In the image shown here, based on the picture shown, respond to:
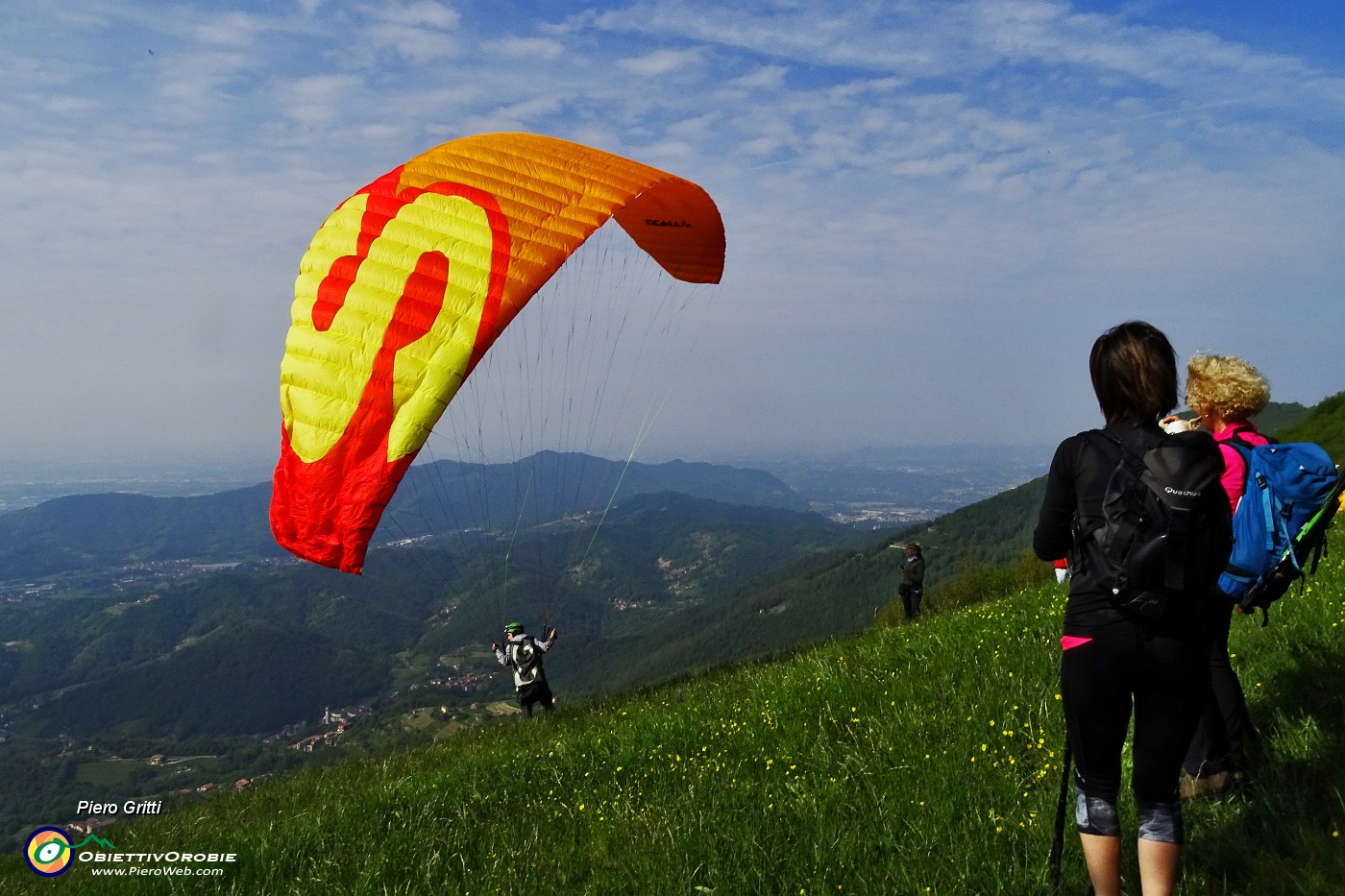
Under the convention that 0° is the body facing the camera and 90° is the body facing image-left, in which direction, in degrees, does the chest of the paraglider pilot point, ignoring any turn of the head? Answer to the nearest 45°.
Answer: approximately 135°

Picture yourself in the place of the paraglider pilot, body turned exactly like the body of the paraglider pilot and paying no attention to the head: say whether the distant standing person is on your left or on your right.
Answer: on your right
